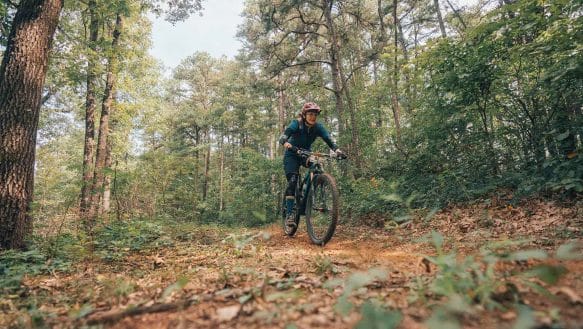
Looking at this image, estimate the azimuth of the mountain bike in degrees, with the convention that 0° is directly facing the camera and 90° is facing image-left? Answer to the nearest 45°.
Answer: approximately 315°

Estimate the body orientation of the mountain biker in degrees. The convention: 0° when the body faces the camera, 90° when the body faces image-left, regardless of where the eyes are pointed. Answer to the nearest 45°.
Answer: approximately 315°

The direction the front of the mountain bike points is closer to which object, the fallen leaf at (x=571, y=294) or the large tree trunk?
the fallen leaf

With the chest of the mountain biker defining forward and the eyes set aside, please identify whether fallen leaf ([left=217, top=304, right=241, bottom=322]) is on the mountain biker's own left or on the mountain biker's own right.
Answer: on the mountain biker's own right
